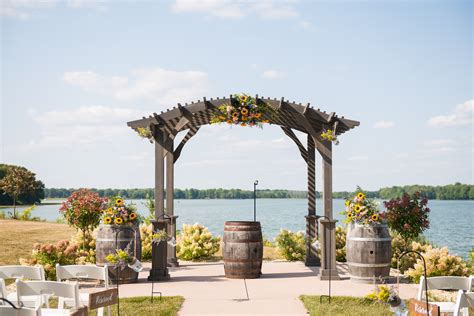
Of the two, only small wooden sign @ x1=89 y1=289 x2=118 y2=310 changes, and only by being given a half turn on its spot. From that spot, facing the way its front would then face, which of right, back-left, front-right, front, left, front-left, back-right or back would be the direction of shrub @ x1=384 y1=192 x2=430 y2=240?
right

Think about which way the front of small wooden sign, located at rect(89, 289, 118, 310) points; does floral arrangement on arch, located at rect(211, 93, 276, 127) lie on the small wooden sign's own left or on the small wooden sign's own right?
on the small wooden sign's own left

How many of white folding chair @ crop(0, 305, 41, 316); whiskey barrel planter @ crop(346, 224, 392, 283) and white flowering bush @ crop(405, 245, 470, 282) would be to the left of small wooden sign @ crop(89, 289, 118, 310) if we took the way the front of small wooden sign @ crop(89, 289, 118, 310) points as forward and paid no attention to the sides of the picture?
2

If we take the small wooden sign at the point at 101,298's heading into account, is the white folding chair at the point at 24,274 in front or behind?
behind

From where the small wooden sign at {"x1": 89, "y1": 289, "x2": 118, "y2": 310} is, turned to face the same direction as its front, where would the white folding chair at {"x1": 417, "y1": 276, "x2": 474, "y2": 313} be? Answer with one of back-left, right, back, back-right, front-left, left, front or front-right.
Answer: front-left

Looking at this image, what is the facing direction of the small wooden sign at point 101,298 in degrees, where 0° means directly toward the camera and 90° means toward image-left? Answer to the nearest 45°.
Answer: approximately 315°

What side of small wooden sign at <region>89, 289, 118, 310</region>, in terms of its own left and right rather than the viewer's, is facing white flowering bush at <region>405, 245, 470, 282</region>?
left

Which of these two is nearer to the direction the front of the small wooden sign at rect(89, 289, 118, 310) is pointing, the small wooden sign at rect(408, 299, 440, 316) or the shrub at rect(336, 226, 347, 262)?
the small wooden sign

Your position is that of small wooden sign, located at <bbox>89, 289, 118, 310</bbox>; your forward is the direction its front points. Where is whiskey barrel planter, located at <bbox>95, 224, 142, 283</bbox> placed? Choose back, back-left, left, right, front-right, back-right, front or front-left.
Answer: back-left

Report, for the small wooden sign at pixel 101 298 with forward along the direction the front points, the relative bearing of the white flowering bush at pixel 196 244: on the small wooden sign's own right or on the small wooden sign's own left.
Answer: on the small wooden sign's own left

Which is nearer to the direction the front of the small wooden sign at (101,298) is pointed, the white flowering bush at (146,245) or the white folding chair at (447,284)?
the white folding chair
